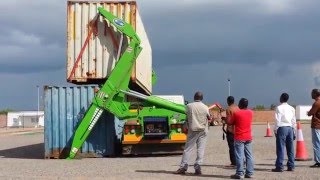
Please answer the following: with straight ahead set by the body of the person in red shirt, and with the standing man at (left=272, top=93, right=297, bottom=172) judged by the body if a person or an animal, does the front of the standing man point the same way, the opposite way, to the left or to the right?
the same way

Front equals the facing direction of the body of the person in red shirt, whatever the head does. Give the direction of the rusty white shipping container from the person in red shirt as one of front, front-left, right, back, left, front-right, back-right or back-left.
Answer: front

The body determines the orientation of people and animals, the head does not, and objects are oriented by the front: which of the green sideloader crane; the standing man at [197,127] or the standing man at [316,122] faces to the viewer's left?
the standing man at [316,122]

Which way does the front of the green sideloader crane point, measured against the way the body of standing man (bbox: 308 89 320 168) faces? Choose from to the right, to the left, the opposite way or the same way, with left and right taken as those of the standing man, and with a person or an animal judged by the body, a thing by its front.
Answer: to the right

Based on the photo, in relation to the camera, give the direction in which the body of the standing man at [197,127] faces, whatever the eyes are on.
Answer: away from the camera

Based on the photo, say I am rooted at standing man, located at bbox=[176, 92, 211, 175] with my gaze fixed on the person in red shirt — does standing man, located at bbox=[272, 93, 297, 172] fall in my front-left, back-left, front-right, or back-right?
front-left

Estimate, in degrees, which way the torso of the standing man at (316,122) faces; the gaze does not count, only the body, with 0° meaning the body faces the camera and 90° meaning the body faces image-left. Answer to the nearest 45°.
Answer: approximately 90°
